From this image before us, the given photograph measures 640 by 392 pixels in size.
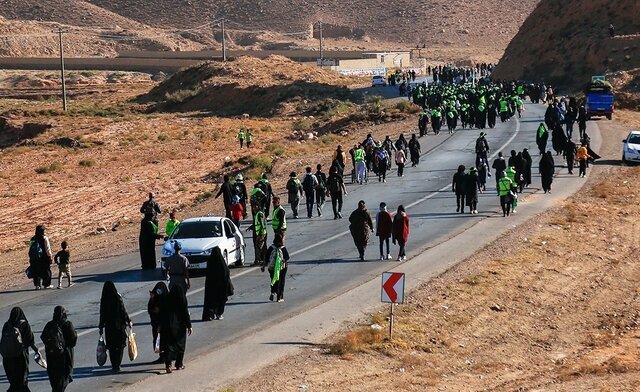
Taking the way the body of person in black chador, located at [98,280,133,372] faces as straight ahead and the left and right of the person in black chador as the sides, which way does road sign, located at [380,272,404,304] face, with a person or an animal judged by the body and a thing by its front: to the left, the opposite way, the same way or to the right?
the opposite way

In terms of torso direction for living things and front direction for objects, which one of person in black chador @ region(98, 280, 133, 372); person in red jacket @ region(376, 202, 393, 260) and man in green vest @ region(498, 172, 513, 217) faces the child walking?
the person in black chador

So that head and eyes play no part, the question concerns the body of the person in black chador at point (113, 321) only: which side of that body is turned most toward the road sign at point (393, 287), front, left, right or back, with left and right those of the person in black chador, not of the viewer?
right

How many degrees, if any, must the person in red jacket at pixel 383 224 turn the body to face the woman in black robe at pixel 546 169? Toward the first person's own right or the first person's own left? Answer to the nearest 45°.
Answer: approximately 45° to the first person's own right

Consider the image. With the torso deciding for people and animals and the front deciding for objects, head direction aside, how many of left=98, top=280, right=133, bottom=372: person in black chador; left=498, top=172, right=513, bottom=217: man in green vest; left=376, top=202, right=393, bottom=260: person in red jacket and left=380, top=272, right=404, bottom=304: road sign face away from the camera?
3

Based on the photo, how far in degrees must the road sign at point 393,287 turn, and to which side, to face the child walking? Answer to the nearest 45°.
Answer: approximately 135° to its right

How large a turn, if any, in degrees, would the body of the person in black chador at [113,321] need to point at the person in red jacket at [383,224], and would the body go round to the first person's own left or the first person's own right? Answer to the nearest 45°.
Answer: approximately 45° to the first person's own right

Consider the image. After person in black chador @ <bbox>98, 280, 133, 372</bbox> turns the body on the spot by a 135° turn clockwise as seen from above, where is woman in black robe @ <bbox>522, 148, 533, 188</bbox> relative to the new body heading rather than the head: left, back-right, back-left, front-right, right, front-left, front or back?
left

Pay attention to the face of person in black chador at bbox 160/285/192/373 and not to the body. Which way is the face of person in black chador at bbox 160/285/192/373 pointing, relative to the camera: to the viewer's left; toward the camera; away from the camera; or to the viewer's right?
away from the camera

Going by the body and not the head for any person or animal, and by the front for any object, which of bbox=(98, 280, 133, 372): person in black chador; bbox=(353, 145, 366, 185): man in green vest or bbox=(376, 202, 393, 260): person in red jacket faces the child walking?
the person in black chador

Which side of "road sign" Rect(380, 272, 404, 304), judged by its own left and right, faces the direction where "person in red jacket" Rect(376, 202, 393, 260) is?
back

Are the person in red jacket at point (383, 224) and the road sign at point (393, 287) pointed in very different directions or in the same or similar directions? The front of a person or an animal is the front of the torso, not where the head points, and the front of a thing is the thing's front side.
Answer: very different directions

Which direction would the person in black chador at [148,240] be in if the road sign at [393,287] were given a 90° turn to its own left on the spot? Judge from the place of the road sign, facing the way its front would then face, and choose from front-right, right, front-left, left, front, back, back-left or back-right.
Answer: back-left

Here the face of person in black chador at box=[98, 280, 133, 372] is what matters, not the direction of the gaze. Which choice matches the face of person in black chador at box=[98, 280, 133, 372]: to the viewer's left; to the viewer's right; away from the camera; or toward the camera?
away from the camera

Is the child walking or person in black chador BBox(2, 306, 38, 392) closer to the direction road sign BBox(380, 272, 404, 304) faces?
the person in black chador

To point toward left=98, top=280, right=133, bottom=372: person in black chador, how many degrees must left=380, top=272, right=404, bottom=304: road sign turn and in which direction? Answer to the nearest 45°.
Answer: approximately 45° to its right

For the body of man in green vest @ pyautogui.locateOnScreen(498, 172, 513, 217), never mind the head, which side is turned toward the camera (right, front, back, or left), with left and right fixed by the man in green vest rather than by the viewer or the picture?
back
